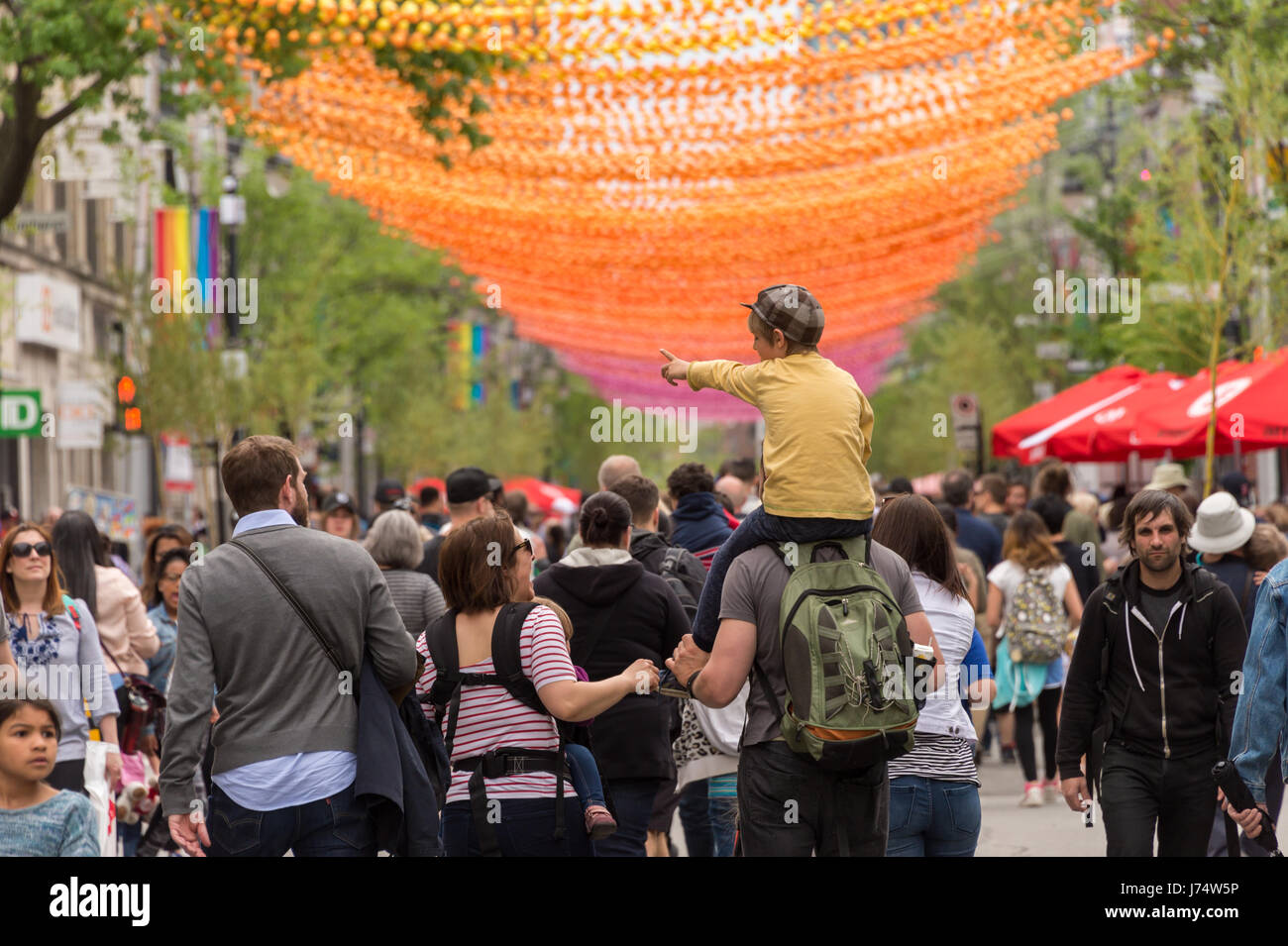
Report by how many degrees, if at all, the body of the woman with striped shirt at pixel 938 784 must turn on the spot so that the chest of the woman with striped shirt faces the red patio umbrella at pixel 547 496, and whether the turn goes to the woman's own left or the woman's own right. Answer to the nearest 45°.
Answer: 0° — they already face it

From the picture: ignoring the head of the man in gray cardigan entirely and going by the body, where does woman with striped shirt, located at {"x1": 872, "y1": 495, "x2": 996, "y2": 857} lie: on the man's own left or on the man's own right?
on the man's own right

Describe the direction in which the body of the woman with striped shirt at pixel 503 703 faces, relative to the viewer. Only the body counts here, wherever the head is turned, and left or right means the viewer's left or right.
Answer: facing away from the viewer and to the right of the viewer

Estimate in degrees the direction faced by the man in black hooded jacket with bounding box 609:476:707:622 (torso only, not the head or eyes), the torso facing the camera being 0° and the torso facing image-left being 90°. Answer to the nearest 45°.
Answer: approximately 180°

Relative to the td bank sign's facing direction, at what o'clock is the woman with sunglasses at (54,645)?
The woman with sunglasses is roughly at 12 o'clock from the td bank sign.

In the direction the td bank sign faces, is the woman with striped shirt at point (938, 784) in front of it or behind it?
in front

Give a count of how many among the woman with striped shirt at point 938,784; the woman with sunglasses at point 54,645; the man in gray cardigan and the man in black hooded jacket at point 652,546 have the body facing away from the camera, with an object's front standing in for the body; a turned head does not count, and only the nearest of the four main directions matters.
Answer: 3

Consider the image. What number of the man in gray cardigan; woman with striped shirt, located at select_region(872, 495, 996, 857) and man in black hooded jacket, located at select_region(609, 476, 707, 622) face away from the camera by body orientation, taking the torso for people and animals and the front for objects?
3

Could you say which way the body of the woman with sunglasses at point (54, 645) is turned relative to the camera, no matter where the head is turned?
toward the camera

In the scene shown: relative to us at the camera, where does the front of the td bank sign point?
facing the viewer

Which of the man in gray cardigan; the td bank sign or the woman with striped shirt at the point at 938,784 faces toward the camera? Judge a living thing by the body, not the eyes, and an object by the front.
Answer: the td bank sign

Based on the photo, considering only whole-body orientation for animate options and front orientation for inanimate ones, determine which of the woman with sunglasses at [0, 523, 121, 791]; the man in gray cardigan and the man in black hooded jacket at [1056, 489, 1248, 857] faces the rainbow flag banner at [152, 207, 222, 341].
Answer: the man in gray cardigan

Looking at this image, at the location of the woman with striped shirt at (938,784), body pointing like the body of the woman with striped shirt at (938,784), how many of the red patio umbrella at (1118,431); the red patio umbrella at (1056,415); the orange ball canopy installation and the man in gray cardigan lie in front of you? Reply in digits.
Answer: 3

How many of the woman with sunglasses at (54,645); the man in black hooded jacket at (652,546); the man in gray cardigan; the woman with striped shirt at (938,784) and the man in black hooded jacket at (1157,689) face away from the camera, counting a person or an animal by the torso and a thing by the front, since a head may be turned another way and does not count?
3

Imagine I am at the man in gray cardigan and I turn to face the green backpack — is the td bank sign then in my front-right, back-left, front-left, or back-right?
back-left

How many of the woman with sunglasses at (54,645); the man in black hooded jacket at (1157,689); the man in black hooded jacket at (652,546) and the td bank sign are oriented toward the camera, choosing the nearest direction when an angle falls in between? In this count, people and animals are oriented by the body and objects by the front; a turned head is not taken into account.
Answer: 3

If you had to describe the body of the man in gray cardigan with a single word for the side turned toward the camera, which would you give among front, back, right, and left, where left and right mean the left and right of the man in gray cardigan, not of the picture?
back

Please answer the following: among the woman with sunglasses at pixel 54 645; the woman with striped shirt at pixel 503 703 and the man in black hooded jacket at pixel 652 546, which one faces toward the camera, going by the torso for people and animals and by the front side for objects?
the woman with sunglasses

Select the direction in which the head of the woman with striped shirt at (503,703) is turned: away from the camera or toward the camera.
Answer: away from the camera

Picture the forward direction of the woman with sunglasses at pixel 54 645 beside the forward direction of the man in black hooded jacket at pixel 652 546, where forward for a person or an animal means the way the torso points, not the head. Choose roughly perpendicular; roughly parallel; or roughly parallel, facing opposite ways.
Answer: roughly parallel, facing opposite ways

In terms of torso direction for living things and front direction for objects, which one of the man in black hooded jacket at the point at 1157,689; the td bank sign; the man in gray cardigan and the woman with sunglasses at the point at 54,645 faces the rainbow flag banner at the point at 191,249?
the man in gray cardigan

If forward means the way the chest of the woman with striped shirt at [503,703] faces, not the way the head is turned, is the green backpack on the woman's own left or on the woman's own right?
on the woman's own right

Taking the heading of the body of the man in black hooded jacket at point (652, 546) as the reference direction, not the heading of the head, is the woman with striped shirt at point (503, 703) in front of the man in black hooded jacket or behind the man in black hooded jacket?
behind
